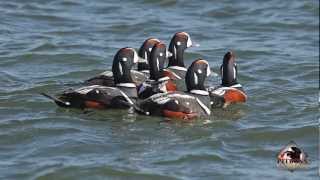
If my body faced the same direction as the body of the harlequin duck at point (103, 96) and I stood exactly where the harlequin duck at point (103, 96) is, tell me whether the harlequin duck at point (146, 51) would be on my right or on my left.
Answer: on my left

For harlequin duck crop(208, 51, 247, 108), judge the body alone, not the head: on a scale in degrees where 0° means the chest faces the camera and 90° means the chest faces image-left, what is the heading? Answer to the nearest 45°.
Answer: approximately 225°

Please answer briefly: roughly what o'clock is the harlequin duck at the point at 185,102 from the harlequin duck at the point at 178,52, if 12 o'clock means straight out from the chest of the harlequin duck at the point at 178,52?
the harlequin duck at the point at 185,102 is roughly at 3 o'clock from the harlequin duck at the point at 178,52.

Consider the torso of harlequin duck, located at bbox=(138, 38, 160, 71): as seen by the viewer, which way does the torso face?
to the viewer's right

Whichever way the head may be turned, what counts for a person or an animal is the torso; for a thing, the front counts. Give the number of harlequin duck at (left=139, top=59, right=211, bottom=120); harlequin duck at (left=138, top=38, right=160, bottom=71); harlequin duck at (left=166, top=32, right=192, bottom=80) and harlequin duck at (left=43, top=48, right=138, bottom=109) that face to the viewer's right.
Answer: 4

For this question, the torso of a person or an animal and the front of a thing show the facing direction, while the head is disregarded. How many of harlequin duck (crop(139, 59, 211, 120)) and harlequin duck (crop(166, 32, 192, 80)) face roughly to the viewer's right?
2

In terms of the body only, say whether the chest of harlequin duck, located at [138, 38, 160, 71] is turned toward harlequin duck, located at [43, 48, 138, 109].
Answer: no

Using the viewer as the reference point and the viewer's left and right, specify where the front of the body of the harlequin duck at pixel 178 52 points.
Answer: facing to the right of the viewer

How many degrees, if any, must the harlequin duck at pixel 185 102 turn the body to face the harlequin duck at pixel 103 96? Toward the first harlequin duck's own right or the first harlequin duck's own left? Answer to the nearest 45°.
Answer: approximately 180°

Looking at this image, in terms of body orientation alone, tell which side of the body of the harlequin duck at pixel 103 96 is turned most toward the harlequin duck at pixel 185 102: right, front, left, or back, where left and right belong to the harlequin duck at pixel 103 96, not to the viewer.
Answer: front

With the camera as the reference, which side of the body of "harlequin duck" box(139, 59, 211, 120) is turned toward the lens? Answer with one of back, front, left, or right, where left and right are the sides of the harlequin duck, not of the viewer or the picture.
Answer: right

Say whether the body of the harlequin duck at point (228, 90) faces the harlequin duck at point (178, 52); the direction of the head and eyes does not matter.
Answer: no

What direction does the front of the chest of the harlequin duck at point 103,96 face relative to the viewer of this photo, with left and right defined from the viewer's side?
facing to the right of the viewer

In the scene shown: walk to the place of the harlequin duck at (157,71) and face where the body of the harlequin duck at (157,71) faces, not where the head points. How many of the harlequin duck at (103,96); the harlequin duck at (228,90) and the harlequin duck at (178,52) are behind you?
1

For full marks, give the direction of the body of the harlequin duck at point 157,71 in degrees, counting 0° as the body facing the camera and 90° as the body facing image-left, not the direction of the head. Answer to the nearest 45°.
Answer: approximately 225°
